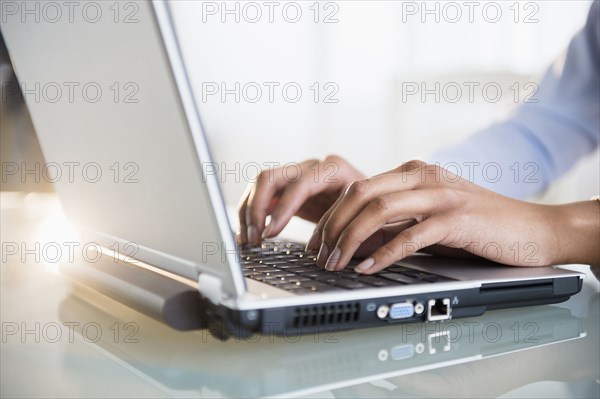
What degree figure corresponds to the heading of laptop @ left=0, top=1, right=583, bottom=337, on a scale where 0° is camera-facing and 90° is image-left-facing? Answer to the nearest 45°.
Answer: approximately 225°
